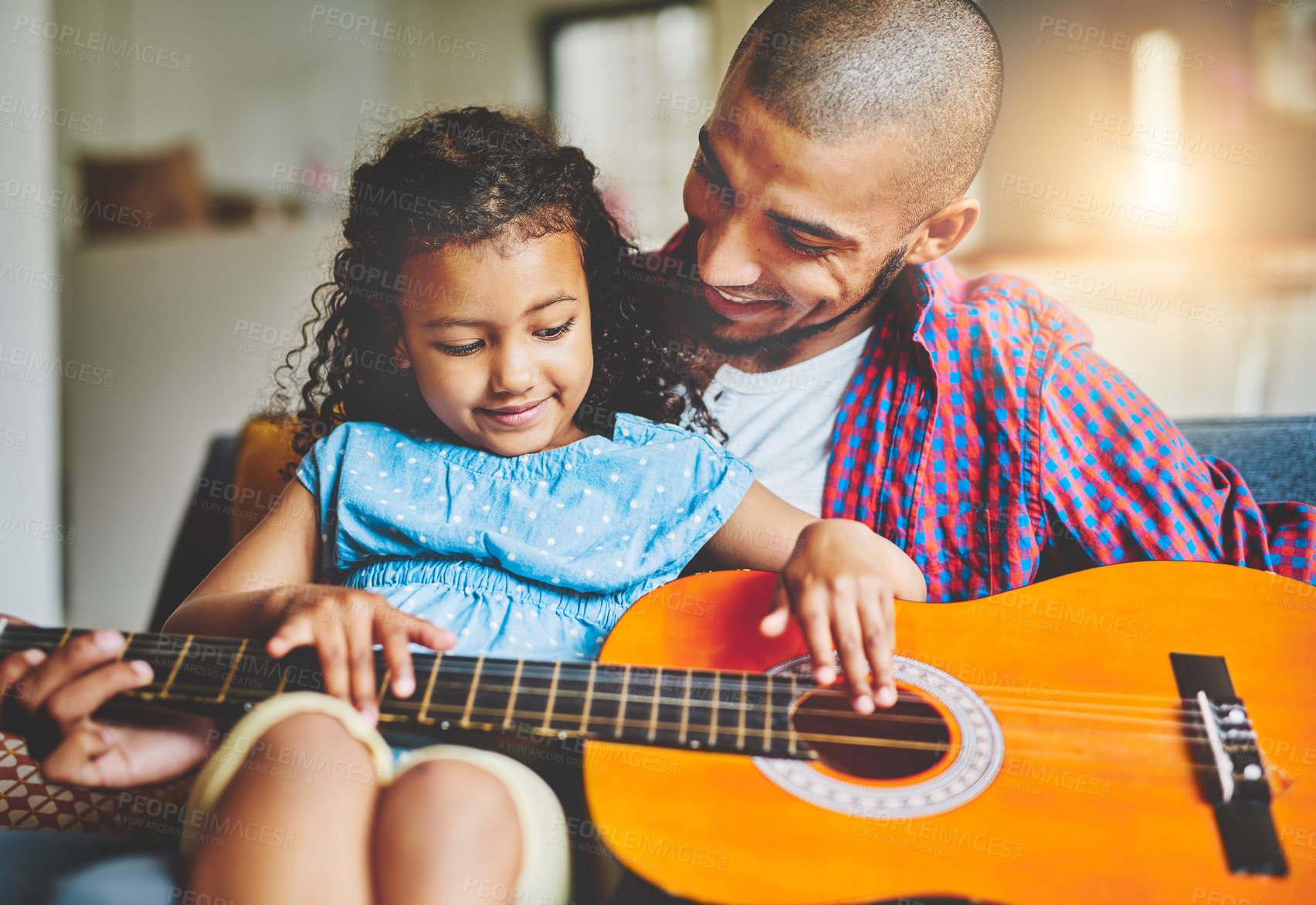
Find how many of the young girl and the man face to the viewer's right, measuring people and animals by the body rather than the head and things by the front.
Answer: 0

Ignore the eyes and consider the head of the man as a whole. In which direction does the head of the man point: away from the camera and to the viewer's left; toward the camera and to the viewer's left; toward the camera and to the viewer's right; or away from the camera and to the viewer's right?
toward the camera and to the viewer's left

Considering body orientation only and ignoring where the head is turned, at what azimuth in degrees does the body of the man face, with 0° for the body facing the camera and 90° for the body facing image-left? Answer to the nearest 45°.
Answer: approximately 45°
